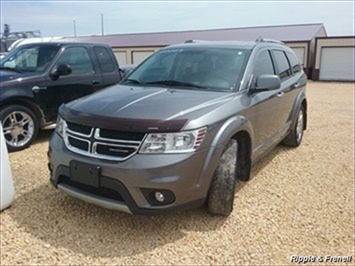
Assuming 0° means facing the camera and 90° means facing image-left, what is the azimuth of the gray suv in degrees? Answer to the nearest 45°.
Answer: approximately 45°

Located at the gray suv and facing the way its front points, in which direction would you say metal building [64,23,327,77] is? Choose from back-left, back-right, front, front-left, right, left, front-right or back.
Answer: back-right

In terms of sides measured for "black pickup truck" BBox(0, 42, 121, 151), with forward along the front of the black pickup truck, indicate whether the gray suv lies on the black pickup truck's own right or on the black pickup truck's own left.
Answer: on the black pickup truck's own left

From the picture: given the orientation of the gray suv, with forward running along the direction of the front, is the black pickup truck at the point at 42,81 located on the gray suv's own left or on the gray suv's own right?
on the gray suv's own right

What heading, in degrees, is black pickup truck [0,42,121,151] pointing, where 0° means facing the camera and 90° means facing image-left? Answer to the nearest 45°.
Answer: approximately 45°
